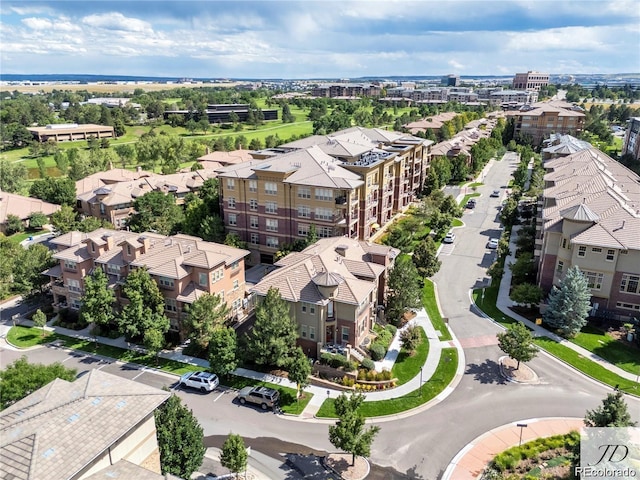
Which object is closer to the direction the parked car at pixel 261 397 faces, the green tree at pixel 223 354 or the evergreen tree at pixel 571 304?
the green tree

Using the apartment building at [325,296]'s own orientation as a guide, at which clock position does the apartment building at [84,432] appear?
the apartment building at [84,432] is roughly at 1 o'clock from the apartment building at [325,296].

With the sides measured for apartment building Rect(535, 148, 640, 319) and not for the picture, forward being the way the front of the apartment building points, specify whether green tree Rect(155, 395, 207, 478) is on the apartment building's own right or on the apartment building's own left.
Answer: on the apartment building's own left

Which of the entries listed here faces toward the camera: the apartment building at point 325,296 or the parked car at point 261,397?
the apartment building

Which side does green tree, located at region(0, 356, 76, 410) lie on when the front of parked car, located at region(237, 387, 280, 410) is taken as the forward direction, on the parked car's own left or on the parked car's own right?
on the parked car's own left

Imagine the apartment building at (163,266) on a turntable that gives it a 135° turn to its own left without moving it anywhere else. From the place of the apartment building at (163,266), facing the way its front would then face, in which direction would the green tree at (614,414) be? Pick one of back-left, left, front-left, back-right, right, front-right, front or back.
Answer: front-right

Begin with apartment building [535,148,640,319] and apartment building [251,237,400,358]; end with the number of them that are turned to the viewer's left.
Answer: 1

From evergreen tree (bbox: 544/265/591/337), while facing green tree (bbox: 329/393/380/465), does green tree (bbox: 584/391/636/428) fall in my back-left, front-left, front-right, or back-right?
front-left

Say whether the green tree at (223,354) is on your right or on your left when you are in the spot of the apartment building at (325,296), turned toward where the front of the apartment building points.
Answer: on your right

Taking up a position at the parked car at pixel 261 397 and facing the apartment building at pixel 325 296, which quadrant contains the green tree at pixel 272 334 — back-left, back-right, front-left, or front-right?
front-left

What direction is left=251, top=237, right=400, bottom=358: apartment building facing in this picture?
toward the camera

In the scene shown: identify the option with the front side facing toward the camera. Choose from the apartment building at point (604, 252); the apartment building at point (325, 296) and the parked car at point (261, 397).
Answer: the apartment building at point (325, 296)

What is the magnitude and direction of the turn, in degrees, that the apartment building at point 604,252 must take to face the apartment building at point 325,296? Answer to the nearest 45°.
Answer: approximately 45° to its left

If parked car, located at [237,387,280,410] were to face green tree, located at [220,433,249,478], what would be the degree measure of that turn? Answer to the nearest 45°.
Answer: approximately 135° to its left

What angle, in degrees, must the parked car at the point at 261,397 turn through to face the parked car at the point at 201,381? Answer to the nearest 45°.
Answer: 0° — it already faces it

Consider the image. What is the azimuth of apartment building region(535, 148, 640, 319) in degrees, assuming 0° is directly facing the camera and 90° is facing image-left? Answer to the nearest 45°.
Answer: approximately 90°

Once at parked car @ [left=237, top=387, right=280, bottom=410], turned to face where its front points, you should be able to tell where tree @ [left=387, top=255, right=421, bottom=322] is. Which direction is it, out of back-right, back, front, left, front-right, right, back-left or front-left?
right
